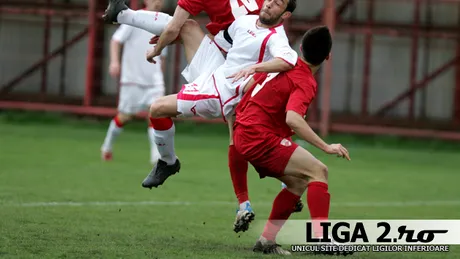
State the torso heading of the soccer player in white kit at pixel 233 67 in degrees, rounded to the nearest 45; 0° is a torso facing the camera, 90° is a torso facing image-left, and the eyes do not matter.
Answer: approximately 45°

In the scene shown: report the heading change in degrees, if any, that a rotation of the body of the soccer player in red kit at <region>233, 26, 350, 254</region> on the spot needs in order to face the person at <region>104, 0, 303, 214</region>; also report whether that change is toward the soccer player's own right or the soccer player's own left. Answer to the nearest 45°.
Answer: approximately 90° to the soccer player's own left

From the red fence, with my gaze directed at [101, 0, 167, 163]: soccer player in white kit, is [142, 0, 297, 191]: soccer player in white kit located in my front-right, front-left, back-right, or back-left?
front-left

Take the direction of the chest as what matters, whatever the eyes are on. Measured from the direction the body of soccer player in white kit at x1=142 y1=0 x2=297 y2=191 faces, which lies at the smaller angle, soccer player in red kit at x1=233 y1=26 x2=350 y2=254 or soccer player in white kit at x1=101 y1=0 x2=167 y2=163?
the soccer player in red kit

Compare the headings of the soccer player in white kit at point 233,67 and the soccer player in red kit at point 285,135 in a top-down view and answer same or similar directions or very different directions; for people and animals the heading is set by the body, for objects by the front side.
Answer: very different directions

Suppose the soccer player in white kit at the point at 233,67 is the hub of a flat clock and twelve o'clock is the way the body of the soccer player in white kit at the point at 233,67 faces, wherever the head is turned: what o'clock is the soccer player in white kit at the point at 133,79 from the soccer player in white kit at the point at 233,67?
the soccer player in white kit at the point at 133,79 is roughly at 4 o'clock from the soccer player in white kit at the point at 233,67.

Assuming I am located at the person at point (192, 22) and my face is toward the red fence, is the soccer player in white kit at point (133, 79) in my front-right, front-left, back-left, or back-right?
front-left
